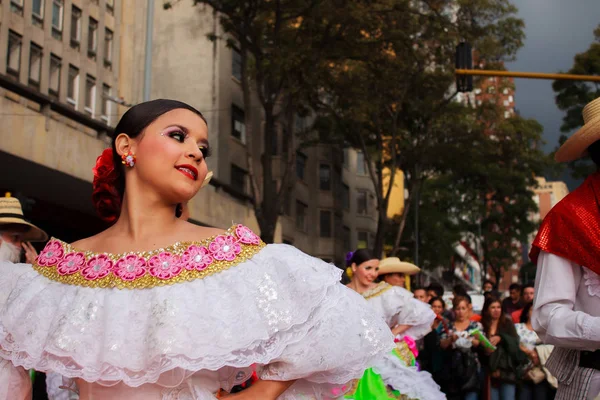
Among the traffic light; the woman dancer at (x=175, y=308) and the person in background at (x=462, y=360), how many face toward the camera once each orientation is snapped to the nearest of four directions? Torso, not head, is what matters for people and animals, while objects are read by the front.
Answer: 2

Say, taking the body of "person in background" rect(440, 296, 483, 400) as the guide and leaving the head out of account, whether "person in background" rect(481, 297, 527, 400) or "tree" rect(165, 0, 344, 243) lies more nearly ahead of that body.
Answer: the person in background

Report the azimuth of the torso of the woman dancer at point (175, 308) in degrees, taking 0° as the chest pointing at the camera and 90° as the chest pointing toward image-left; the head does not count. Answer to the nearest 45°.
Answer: approximately 0°

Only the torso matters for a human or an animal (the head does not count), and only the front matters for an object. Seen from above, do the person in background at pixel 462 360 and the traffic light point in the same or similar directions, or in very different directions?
very different directions

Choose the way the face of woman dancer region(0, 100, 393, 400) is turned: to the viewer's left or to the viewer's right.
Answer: to the viewer's right

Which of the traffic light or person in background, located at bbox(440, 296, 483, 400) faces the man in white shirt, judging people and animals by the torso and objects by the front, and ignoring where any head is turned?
the person in background

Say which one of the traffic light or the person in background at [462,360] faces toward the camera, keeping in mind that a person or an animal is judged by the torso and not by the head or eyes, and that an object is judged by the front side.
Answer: the person in background

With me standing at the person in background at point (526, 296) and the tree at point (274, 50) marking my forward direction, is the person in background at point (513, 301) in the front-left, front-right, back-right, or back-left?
front-right

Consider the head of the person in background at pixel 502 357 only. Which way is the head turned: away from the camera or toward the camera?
toward the camera

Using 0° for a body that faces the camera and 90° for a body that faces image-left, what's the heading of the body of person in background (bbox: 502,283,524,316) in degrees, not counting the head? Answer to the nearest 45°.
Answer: approximately 45°

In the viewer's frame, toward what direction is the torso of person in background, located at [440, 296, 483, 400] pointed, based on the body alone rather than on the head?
toward the camera

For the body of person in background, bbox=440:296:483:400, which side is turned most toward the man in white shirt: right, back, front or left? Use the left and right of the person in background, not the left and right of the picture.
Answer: front

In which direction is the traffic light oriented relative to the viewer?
away from the camera
